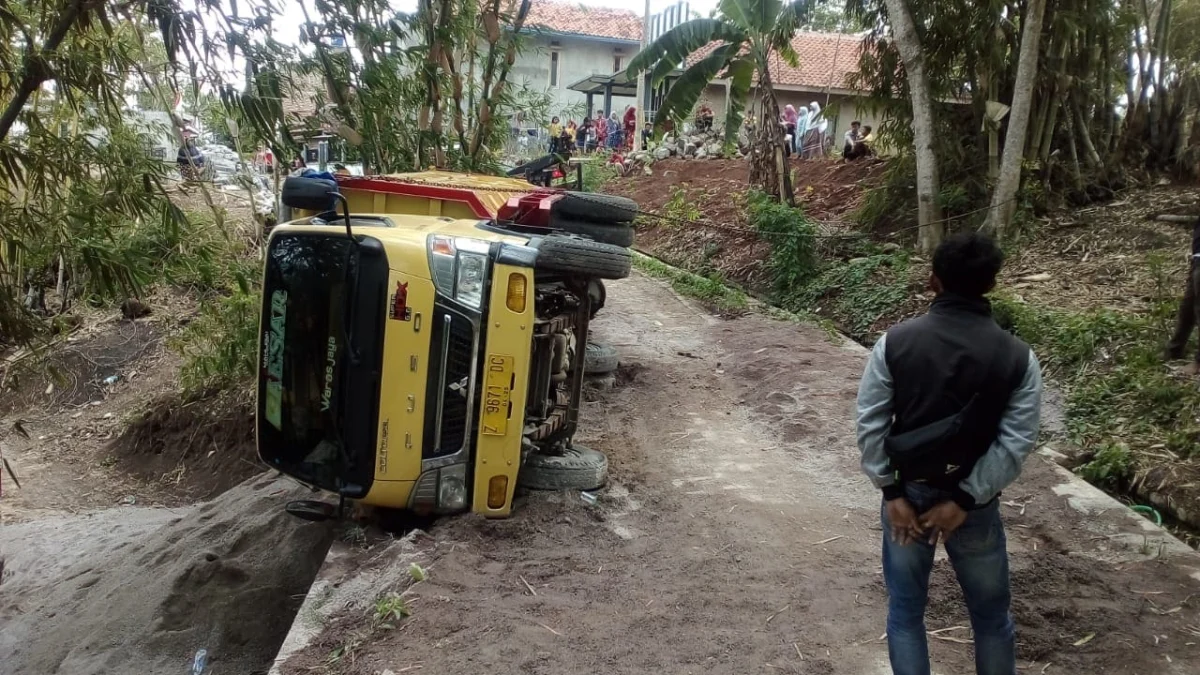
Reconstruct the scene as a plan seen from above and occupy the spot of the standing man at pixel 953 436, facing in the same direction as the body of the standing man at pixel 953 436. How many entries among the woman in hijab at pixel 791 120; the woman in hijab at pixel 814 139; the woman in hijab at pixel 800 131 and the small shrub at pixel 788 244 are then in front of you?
4

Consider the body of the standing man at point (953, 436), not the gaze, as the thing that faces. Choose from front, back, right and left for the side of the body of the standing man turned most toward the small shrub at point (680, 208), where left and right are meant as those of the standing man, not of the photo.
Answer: front

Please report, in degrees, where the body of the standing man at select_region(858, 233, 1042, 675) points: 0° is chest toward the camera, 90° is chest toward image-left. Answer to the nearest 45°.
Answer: approximately 180°

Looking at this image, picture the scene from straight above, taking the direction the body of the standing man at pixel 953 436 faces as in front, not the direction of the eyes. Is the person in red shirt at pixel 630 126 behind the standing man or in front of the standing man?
in front

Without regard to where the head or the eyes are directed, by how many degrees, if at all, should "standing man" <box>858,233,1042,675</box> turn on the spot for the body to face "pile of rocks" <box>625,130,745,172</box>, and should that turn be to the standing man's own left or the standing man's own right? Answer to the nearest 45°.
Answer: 0° — they already face it

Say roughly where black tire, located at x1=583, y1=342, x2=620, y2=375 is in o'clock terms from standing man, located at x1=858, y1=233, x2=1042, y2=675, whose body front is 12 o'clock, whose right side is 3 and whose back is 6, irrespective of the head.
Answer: The black tire is roughly at 11 o'clock from the standing man.

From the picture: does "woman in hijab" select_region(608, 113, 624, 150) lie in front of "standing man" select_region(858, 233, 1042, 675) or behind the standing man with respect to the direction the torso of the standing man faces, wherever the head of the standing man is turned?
in front

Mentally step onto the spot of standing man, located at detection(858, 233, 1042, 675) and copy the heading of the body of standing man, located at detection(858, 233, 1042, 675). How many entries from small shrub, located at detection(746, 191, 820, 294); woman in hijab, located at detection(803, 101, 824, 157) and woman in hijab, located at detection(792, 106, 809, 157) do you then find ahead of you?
3

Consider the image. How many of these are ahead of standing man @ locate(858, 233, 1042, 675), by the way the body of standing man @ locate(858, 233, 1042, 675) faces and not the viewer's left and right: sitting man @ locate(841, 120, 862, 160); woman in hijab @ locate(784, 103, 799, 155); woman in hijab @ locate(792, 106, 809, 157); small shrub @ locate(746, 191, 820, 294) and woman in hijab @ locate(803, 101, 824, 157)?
5

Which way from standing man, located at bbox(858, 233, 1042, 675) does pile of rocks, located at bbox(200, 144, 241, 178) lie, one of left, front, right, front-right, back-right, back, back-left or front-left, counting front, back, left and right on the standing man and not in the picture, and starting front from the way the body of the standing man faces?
front-left

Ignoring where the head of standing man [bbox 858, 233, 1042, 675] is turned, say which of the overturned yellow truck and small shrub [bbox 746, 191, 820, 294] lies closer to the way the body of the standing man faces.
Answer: the small shrub

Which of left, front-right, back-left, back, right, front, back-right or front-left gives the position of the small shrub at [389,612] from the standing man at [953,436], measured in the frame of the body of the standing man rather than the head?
left

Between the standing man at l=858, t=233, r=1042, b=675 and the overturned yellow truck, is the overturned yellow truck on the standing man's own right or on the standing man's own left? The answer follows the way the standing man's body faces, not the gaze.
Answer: on the standing man's own left
